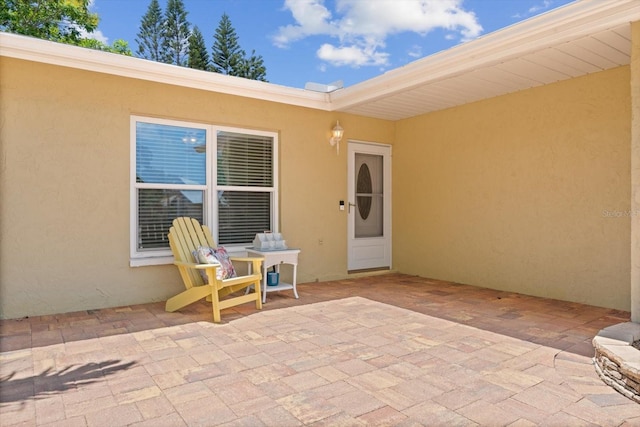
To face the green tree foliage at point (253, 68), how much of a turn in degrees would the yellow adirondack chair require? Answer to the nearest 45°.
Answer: approximately 135° to its left

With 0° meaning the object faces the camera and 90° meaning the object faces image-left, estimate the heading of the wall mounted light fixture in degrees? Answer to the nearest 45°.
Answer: approximately 315°

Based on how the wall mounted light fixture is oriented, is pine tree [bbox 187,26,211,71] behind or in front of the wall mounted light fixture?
behind

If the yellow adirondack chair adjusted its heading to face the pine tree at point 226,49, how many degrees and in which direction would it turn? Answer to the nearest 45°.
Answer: approximately 135° to its left

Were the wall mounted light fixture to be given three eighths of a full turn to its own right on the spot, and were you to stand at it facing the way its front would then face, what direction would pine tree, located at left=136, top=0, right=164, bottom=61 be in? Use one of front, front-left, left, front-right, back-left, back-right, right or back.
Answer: front-right

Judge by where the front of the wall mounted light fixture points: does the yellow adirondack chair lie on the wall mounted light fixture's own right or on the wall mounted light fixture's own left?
on the wall mounted light fixture's own right

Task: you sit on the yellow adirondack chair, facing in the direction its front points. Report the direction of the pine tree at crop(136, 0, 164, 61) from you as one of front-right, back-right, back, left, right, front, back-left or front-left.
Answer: back-left

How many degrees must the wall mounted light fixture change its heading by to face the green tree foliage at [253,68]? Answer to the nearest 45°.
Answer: approximately 135° to its left

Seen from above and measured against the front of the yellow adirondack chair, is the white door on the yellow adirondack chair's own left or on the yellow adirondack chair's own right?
on the yellow adirondack chair's own left

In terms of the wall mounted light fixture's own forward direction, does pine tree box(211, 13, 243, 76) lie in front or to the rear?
to the rear
